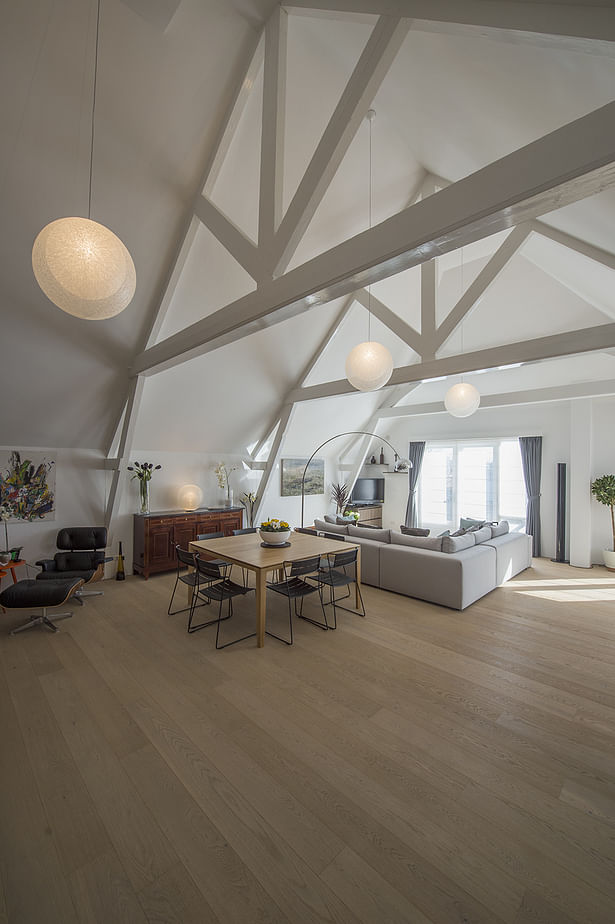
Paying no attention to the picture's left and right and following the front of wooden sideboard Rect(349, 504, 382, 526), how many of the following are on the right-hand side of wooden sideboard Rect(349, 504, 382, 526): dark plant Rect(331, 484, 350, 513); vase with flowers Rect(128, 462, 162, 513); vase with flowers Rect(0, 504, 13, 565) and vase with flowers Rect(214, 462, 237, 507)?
4

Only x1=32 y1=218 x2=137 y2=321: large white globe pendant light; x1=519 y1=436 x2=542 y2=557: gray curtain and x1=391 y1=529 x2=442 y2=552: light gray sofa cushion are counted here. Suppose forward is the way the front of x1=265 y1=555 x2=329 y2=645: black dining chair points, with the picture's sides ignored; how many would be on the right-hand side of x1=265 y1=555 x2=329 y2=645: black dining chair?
2

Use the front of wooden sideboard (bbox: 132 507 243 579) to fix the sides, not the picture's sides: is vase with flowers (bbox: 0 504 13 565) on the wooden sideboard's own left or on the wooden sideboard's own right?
on the wooden sideboard's own right

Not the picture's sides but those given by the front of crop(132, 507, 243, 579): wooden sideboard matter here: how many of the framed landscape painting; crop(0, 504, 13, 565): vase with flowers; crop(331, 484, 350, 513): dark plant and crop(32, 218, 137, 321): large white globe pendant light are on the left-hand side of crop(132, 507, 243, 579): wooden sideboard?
2

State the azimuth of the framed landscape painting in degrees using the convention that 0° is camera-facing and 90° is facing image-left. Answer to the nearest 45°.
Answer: approximately 315°

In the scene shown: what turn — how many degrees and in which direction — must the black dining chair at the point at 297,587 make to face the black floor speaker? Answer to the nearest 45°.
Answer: approximately 90° to its right

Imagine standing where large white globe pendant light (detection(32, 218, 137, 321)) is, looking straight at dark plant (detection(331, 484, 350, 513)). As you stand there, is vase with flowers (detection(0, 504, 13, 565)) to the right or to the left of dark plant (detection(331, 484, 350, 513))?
left

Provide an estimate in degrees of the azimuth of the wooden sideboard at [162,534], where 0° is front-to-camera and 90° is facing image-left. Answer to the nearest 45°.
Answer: approximately 315°

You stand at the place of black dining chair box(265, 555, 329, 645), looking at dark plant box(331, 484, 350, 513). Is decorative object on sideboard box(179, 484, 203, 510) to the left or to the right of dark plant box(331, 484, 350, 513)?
left

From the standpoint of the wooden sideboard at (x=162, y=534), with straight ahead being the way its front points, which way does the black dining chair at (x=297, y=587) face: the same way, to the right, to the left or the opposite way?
the opposite way

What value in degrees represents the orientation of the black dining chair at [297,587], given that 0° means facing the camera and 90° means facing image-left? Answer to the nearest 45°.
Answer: approximately 135°

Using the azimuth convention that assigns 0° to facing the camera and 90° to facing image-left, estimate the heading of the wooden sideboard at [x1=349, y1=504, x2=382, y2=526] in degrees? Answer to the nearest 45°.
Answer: approximately 315°
